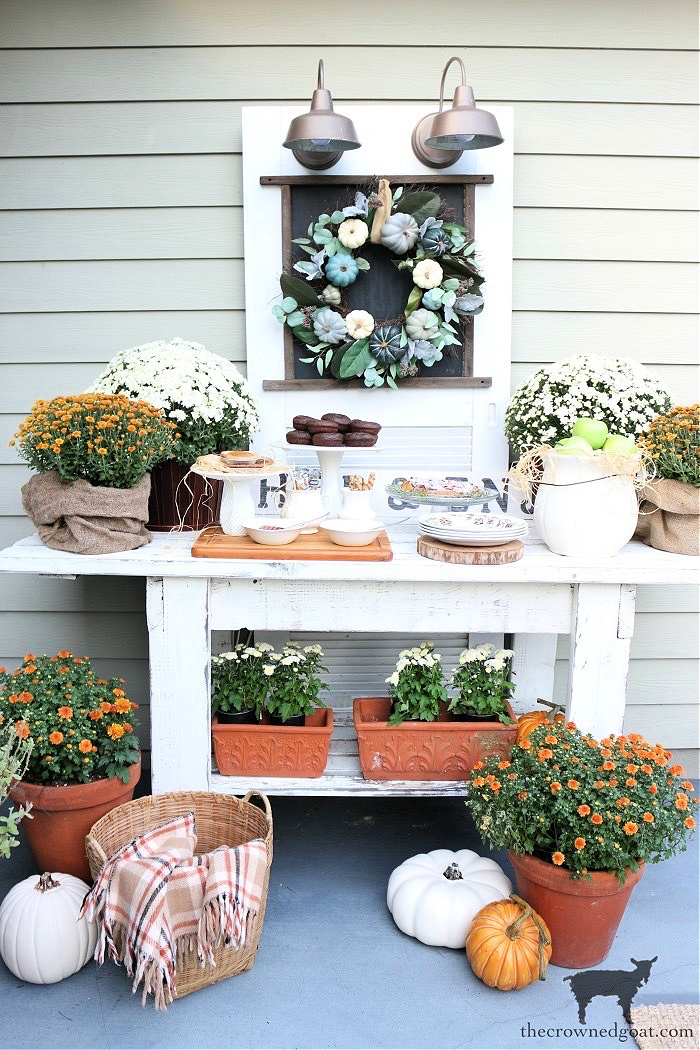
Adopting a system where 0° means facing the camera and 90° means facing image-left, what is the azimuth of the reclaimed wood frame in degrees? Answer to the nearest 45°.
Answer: approximately 0°

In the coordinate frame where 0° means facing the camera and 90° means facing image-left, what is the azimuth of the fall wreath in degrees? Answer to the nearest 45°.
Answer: approximately 0°

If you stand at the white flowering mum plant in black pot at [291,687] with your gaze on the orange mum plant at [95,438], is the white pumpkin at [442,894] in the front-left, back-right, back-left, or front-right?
back-left

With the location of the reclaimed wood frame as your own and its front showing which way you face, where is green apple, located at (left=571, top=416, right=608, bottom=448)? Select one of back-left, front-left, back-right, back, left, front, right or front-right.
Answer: front-left

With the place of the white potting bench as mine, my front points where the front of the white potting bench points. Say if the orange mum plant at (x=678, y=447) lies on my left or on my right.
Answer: on my left

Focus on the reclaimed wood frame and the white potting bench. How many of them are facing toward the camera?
2
